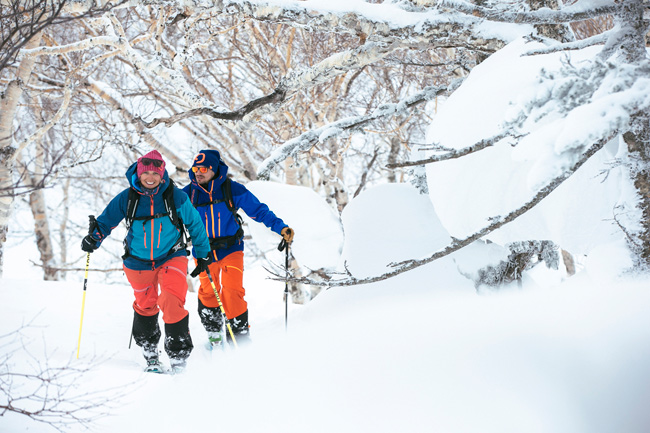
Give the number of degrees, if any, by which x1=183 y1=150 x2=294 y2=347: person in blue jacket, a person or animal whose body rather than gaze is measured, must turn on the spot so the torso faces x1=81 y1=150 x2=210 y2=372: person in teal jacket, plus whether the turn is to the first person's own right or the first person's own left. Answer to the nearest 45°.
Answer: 0° — they already face them

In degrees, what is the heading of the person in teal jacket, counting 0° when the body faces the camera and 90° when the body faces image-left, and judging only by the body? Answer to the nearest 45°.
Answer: approximately 0°
